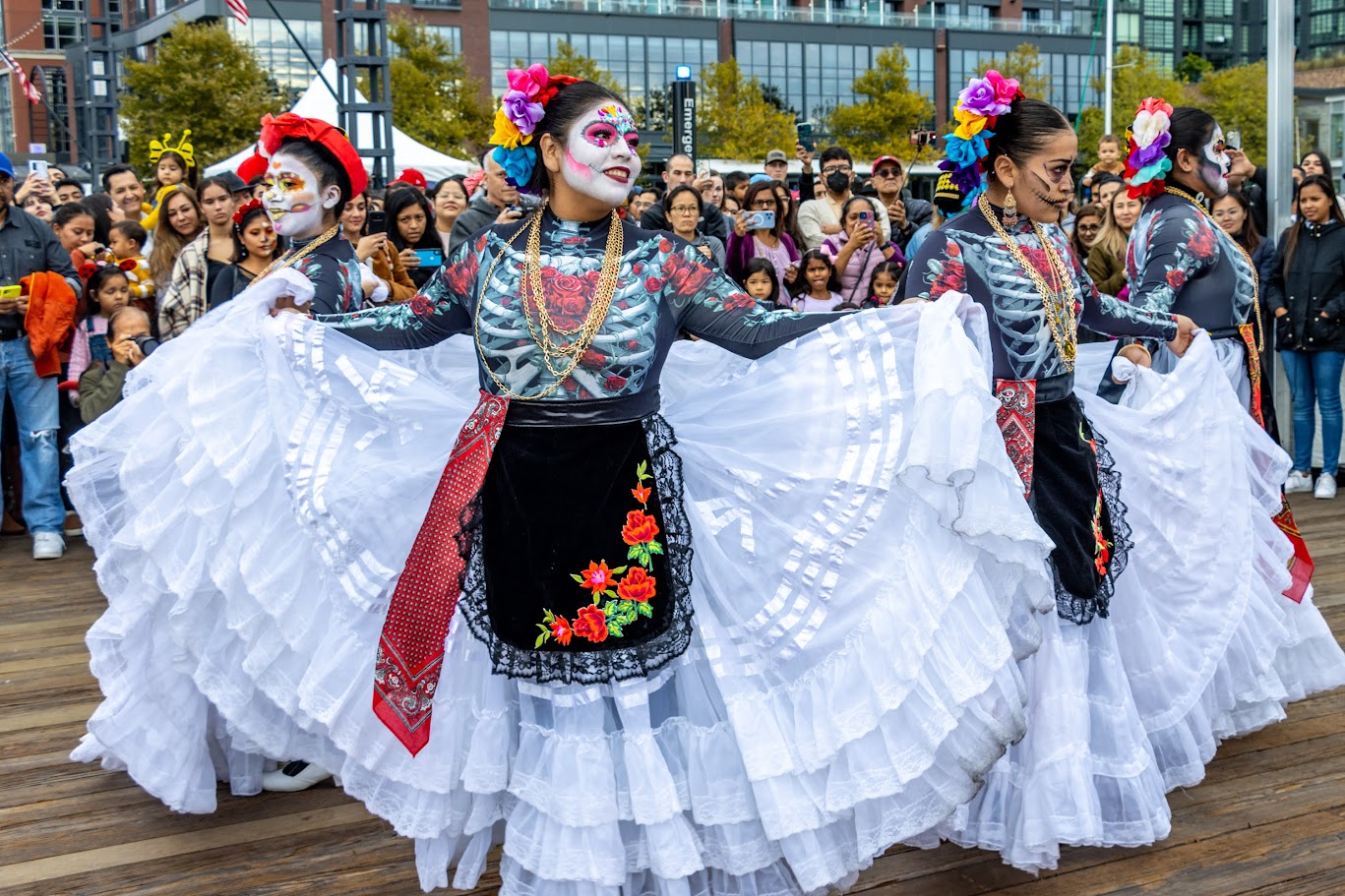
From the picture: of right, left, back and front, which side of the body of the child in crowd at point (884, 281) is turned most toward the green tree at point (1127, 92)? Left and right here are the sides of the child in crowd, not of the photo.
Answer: back

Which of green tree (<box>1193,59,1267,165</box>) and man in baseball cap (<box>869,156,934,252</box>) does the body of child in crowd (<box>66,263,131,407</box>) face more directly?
the man in baseball cap

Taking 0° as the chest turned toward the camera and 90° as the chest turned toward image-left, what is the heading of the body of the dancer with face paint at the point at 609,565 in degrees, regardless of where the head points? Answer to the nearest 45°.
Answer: approximately 0°

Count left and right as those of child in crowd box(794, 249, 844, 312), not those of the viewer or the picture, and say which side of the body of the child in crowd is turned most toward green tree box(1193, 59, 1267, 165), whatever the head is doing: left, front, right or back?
back
